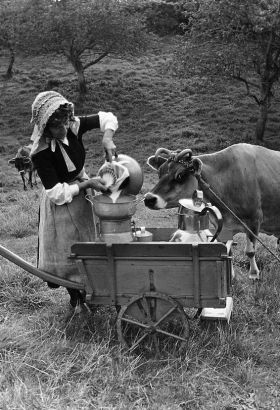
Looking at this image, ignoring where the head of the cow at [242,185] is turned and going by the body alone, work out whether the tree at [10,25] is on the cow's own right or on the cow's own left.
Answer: on the cow's own right

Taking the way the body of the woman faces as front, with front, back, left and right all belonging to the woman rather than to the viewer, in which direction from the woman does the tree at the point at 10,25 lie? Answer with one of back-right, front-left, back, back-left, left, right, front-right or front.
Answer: back-left

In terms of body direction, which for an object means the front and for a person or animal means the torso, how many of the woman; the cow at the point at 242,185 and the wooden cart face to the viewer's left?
2

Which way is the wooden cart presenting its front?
to the viewer's left

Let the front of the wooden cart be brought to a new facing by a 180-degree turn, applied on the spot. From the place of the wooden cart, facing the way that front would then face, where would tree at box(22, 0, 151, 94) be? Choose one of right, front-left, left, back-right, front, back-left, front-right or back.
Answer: left

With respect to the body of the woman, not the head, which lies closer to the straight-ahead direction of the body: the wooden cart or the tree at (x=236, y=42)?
the wooden cart

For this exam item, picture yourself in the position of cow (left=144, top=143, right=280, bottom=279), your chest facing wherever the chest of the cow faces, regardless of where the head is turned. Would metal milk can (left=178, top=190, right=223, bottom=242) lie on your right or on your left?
on your left

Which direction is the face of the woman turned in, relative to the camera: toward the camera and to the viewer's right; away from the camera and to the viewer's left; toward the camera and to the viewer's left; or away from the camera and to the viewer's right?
toward the camera and to the viewer's right

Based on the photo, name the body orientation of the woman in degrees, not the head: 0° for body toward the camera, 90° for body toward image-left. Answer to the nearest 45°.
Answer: approximately 315°

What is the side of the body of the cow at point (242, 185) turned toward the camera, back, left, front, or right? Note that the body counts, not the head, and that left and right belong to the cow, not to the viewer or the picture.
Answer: left

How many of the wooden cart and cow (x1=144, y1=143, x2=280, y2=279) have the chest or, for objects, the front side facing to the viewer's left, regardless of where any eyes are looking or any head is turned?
2
